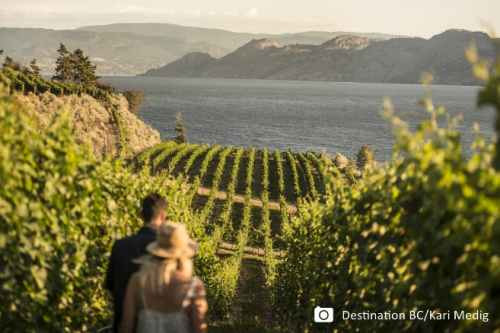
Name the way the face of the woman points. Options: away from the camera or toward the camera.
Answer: away from the camera

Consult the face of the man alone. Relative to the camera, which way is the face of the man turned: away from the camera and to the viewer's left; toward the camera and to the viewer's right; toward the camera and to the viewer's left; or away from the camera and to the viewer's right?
away from the camera and to the viewer's right

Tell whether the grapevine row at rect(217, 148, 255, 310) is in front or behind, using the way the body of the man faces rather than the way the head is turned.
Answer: in front

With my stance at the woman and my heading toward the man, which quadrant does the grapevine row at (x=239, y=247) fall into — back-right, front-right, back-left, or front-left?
front-right

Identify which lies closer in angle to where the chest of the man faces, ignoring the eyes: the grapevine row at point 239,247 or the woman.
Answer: the grapevine row

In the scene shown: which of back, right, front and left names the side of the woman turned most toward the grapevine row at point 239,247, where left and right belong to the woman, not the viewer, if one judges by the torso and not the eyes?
front

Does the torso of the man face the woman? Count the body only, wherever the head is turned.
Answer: no

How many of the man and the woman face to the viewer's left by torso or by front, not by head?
0

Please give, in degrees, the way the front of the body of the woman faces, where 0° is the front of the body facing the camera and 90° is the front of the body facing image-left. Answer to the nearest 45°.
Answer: approximately 180°

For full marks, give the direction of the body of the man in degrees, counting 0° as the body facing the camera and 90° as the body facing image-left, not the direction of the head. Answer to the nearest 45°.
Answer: approximately 225°
